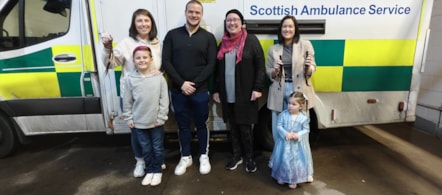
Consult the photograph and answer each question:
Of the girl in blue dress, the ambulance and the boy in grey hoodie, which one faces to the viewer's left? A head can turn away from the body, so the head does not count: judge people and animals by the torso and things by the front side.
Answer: the ambulance

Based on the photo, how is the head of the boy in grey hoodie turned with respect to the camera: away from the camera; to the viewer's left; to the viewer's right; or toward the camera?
toward the camera

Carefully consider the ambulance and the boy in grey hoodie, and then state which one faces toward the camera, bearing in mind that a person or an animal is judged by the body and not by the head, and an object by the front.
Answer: the boy in grey hoodie

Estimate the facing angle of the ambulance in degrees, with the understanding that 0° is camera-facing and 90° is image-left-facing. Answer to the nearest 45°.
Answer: approximately 90°

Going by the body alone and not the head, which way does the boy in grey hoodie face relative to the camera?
toward the camera

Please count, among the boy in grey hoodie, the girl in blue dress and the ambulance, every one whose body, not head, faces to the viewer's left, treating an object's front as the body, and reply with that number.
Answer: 1

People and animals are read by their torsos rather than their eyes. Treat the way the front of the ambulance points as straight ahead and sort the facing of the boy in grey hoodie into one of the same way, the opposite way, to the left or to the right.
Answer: to the left

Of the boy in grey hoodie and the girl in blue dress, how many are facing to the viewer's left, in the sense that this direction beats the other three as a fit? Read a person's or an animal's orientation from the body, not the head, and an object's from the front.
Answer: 0

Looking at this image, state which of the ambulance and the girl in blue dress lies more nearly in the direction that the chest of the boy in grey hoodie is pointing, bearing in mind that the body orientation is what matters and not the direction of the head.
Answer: the girl in blue dress

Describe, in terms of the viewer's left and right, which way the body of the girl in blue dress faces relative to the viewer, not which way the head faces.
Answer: facing the viewer

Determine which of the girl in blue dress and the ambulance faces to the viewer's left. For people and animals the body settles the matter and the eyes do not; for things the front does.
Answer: the ambulance

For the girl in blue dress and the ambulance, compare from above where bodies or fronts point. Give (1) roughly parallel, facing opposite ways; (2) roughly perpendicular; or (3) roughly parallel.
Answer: roughly perpendicular

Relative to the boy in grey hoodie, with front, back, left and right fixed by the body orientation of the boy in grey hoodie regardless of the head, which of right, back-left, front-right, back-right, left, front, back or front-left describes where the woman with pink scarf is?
left
